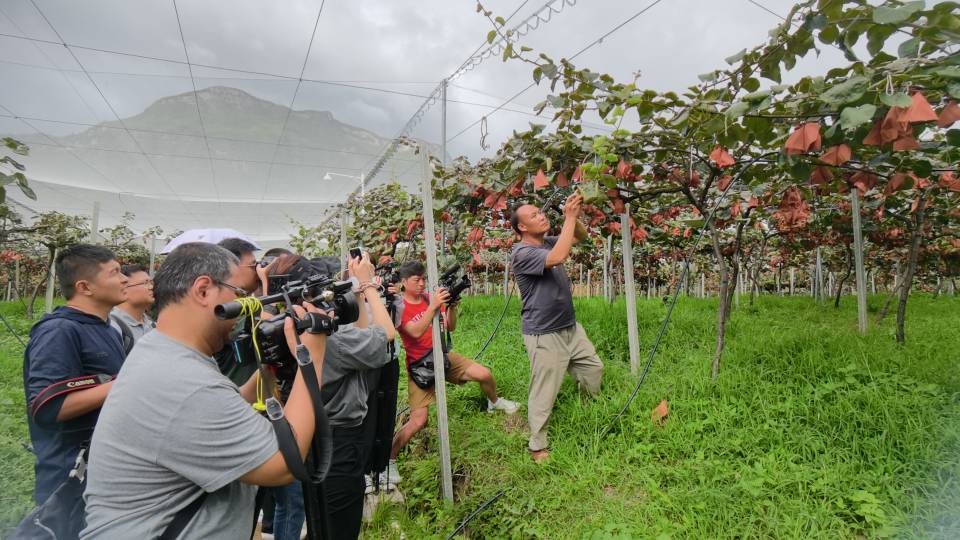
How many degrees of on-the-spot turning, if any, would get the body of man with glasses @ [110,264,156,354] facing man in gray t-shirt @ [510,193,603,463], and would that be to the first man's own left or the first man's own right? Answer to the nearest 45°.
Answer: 0° — they already face them

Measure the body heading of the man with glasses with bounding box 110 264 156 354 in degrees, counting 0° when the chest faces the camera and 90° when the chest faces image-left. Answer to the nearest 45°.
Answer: approximately 315°

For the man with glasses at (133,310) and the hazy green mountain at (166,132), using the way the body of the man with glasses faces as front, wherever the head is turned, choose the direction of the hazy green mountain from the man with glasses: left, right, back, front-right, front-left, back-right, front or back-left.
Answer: back-left

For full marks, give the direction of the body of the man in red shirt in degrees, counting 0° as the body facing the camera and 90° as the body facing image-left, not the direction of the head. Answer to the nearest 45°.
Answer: approximately 315°

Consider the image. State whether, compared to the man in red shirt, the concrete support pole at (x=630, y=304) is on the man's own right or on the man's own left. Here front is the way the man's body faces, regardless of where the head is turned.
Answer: on the man's own left

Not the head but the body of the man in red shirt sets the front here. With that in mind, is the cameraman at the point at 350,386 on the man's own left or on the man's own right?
on the man's own right

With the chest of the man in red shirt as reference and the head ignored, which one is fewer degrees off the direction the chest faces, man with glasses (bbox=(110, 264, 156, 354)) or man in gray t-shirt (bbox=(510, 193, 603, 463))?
the man in gray t-shirt
